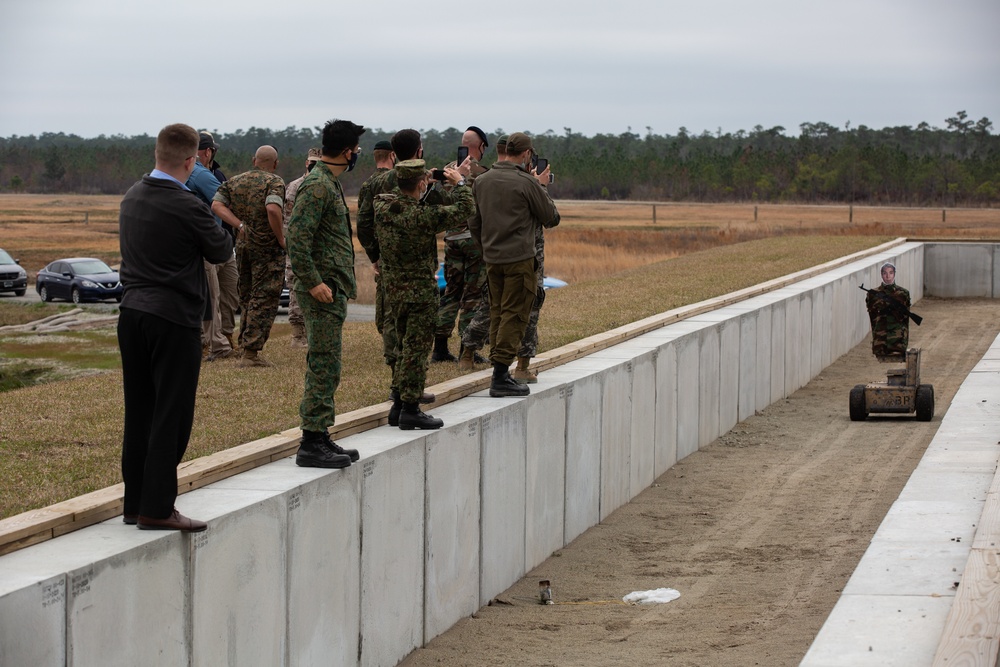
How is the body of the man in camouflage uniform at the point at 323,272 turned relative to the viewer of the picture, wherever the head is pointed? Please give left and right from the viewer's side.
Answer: facing to the right of the viewer

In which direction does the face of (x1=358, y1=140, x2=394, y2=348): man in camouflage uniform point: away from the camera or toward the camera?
away from the camera

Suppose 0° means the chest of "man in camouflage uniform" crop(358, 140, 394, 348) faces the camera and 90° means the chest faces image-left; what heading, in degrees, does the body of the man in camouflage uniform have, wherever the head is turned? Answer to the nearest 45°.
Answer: approximately 225°

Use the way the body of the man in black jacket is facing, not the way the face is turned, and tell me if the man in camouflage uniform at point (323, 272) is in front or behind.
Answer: in front

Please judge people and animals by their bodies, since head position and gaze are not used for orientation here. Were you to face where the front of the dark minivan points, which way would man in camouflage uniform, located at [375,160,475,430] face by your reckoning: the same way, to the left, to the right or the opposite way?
to the left

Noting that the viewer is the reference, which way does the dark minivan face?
facing the viewer and to the right of the viewer

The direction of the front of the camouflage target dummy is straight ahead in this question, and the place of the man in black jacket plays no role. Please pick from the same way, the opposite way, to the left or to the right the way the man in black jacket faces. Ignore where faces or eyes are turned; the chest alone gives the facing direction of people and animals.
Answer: the opposite way

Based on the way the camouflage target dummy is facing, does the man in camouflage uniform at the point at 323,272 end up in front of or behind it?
in front

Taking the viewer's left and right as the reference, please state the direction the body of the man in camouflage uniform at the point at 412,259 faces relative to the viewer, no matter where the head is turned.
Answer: facing away from the viewer and to the right of the viewer

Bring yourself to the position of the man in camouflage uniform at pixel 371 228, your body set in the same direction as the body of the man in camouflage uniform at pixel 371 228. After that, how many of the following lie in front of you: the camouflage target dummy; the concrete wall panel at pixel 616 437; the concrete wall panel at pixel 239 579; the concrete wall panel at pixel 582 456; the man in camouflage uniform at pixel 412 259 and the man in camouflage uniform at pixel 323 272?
3

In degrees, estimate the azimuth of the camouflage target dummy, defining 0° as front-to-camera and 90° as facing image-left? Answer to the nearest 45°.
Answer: approximately 0°

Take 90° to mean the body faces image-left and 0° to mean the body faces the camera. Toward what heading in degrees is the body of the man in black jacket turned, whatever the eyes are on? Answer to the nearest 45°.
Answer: approximately 225°

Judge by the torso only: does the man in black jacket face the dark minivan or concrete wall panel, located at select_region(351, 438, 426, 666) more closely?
the concrete wall panel
